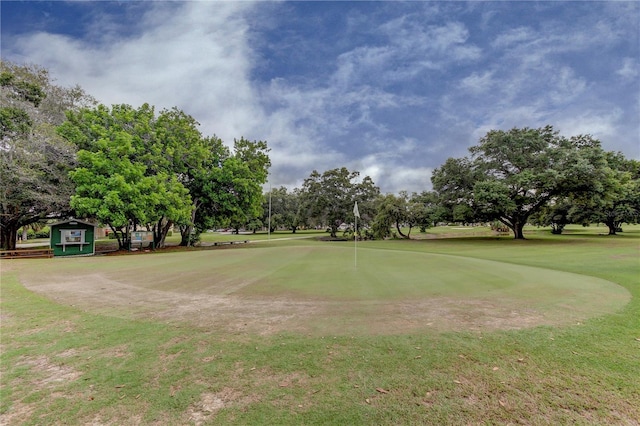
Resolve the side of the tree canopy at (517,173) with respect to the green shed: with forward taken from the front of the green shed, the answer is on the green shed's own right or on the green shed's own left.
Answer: on the green shed's own left

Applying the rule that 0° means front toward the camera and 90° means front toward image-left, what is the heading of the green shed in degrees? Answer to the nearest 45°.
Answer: approximately 0°

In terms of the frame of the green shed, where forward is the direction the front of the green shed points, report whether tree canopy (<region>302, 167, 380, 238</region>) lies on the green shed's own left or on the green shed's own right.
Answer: on the green shed's own left

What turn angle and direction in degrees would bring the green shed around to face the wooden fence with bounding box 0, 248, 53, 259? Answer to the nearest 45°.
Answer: approximately 45° to its right
